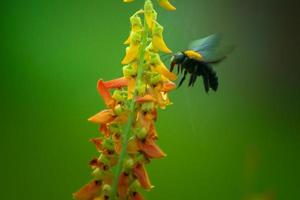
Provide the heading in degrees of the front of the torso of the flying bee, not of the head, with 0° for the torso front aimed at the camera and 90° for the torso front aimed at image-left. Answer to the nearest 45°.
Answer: approximately 90°
